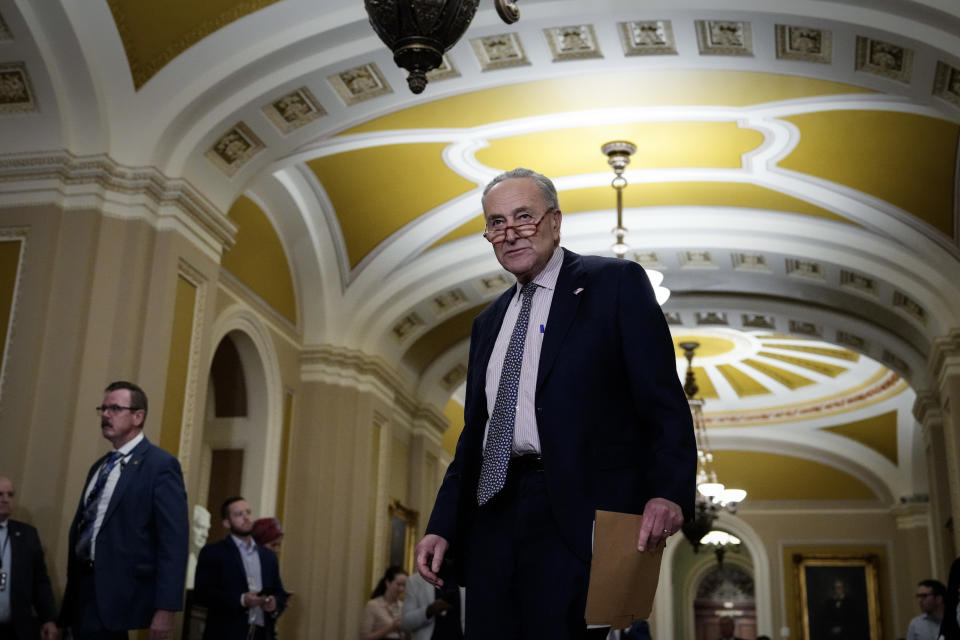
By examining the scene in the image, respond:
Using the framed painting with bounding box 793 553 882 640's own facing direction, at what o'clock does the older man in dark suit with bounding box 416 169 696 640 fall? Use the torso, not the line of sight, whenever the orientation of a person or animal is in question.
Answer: The older man in dark suit is roughly at 12 o'clock from the framed painting.

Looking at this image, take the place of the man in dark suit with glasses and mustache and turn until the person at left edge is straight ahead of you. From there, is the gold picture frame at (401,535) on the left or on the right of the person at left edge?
right

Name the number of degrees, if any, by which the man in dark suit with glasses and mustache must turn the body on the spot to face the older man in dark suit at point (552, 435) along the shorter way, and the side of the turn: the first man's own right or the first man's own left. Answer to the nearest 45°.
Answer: approximately 45° to the first man's own left

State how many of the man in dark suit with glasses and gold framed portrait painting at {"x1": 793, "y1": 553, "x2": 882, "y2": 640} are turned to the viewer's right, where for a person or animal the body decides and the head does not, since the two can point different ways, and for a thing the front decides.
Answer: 0

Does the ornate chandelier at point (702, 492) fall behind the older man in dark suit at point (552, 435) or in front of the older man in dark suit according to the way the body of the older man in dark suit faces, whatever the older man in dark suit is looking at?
behind

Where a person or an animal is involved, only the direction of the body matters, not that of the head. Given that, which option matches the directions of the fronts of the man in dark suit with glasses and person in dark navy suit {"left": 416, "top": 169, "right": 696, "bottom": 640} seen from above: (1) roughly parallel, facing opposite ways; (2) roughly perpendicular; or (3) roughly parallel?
roughly parallel

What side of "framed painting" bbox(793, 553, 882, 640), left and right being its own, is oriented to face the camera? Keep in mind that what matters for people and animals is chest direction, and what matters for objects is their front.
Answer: front

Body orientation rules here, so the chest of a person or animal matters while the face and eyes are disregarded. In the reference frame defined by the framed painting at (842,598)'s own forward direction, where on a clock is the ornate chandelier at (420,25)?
The ornate chandelier is roughly at 12 o'clock from the framed painting.

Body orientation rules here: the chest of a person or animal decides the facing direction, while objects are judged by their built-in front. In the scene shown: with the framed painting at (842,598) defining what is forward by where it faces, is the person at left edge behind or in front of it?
in front

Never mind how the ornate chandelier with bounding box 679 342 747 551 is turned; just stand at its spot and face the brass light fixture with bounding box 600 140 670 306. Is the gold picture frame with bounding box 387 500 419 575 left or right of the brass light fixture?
right

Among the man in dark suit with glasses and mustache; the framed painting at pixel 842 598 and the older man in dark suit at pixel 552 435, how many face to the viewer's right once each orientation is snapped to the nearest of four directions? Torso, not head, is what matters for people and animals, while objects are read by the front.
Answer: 0

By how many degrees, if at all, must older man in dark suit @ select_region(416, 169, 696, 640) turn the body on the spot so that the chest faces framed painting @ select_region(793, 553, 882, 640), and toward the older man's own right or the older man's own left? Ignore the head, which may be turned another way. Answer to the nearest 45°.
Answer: approximately 135° to the older man's own right

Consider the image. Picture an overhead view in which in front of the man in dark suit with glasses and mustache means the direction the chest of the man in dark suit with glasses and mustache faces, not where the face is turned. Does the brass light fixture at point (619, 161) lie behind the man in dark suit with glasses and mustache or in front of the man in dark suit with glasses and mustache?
behind
